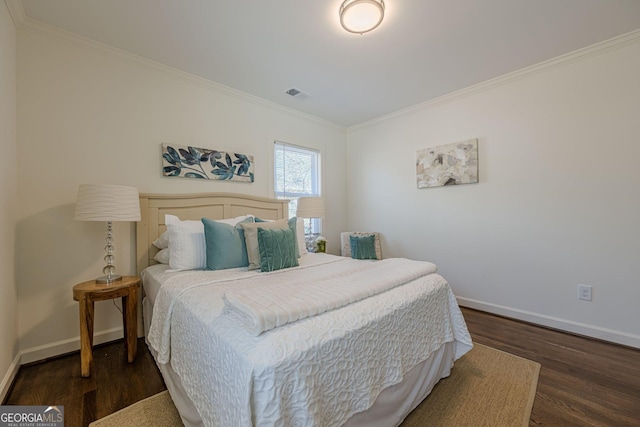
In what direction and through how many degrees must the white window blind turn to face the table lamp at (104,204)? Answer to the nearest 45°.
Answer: approximately 90° to its right

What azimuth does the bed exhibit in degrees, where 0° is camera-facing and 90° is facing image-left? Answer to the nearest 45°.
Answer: approximately 315°

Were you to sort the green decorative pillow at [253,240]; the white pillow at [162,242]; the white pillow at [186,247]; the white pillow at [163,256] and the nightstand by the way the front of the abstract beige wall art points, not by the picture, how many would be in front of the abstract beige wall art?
5

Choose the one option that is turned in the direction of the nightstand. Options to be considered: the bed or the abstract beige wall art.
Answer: the abstract beige wall art

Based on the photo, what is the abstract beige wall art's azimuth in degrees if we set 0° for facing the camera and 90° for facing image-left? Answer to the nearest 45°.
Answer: approximately 45°

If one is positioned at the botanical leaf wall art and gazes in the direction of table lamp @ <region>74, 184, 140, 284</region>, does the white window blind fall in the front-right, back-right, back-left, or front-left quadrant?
back-left

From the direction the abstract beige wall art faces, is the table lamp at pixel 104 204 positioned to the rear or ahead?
ahead

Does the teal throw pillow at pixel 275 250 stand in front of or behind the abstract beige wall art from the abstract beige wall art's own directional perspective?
in front

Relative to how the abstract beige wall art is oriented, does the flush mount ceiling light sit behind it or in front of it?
in front

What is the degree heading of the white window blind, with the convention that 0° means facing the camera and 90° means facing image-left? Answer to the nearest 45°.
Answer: approximately 315°

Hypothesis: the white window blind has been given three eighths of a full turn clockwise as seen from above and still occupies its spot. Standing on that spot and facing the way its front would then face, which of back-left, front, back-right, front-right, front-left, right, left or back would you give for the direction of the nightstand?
front-left

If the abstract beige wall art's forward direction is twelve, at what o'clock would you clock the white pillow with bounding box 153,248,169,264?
The white pillow is roughly at 12 o'clock from the abstract beige wall art.

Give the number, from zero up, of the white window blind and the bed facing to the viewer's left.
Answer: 0

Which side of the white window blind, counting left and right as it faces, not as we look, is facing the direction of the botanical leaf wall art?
right
